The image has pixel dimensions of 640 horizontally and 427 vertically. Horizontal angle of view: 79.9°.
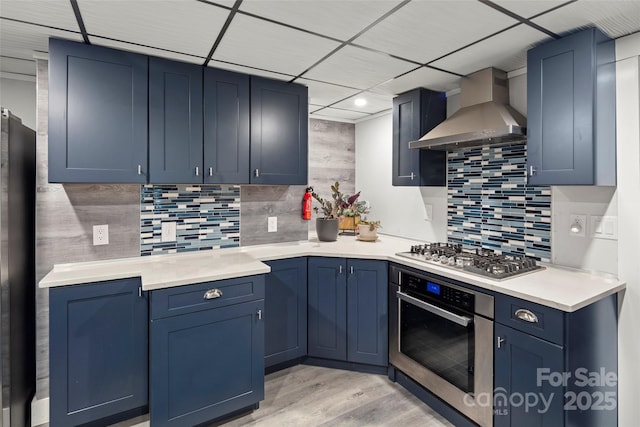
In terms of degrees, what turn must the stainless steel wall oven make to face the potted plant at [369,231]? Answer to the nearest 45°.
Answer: approximately 90° to its right

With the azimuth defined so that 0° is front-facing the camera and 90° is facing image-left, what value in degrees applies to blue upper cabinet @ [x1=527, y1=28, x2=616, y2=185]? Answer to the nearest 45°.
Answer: approximately 45°

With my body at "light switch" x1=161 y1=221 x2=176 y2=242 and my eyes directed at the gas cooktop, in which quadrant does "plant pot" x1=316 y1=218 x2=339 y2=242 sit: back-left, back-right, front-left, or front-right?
front-left

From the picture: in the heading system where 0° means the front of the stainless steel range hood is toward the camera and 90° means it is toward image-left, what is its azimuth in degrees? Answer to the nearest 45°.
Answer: approximately 45°

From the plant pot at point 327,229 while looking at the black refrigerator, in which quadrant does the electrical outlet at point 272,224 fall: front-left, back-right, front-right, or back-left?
front-right

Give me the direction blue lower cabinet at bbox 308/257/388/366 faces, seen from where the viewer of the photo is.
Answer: facing the viewer

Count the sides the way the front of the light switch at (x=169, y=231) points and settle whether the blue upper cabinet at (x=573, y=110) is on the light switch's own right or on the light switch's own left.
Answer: on the light switch's own left

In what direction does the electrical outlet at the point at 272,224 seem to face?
toward the camera

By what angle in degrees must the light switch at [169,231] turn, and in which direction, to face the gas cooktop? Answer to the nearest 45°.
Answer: approximately 45° to its left

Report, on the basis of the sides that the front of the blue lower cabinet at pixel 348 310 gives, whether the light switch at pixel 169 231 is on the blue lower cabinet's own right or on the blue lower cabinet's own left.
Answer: on the blue lower cabinet's own right

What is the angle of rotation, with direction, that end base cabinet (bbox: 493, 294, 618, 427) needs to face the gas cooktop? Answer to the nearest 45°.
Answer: approximately 90° to its right

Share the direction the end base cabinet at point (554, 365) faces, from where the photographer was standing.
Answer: facing the viewer and to the left of the viewer
